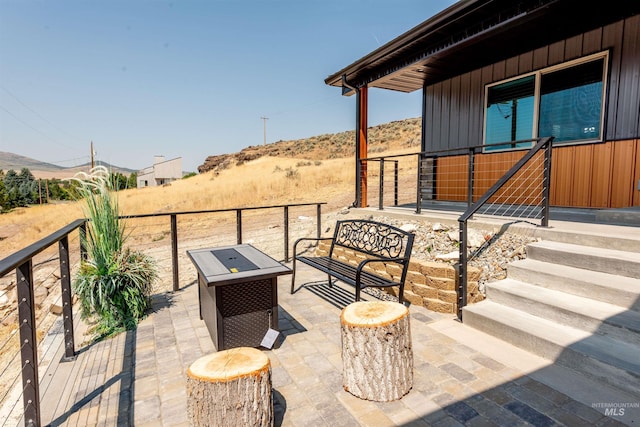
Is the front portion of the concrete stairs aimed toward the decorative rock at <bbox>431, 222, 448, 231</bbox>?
no

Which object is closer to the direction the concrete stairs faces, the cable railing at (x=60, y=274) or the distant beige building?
the cable railing

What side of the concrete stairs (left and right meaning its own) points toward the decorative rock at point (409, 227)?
right

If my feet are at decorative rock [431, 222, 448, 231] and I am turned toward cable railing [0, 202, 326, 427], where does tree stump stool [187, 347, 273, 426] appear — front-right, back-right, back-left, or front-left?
front-left

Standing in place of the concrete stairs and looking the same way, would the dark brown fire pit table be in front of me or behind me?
in front

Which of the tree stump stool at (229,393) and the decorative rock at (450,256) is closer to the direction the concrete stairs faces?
the tree stump stool

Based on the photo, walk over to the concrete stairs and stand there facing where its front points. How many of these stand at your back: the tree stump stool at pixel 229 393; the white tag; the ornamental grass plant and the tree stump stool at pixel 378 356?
0

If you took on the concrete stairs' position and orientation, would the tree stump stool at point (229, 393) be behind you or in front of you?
in front

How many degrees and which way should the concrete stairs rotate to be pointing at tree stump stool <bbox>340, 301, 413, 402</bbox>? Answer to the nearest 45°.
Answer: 0° — it already faces it

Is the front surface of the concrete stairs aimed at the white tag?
yes

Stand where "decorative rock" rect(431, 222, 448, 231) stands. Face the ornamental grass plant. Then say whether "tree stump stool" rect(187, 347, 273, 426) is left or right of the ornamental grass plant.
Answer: left

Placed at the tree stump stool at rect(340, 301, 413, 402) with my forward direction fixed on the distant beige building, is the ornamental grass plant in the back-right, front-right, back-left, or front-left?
front-left

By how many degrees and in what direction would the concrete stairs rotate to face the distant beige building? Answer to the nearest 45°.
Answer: approximately 90° to its right

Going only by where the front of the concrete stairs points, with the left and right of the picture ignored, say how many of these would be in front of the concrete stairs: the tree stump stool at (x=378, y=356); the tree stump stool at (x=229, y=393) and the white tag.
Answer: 3

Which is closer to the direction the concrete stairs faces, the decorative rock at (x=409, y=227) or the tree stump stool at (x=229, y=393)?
the tree stump stool

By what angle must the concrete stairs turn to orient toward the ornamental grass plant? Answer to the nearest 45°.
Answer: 0° — it already faces it

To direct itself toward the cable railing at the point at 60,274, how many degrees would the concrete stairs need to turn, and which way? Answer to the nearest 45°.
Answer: approximately 45° to its right
